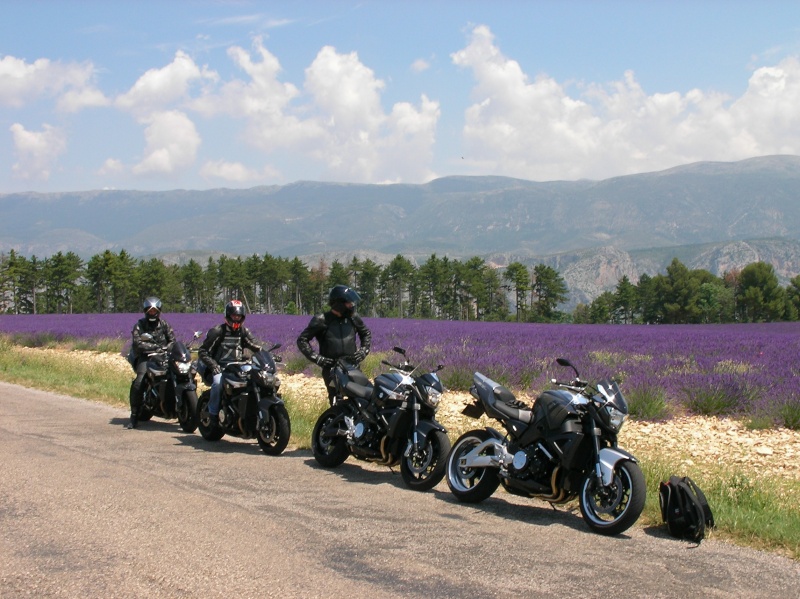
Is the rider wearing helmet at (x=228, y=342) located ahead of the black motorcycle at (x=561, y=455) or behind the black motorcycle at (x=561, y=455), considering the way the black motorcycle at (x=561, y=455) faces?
behind

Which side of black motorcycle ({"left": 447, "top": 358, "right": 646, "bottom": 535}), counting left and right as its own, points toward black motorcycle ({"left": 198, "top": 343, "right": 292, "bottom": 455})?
back

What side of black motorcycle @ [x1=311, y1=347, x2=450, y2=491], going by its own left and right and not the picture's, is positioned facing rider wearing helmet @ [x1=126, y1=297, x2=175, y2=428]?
back

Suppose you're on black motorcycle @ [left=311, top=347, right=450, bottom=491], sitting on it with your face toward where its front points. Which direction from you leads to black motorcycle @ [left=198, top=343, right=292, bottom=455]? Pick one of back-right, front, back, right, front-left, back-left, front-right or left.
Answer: back

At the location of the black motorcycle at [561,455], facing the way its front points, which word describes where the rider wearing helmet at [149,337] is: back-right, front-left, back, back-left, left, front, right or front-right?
back

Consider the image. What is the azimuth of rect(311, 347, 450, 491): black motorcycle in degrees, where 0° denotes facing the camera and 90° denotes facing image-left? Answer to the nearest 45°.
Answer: approximately 315°
